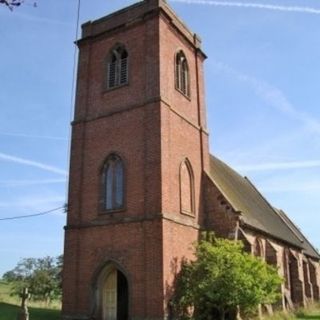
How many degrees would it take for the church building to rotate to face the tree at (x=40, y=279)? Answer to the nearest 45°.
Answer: approximately 90° to its right

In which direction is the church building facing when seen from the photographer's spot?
facing the viewer and to the left of the viewer
